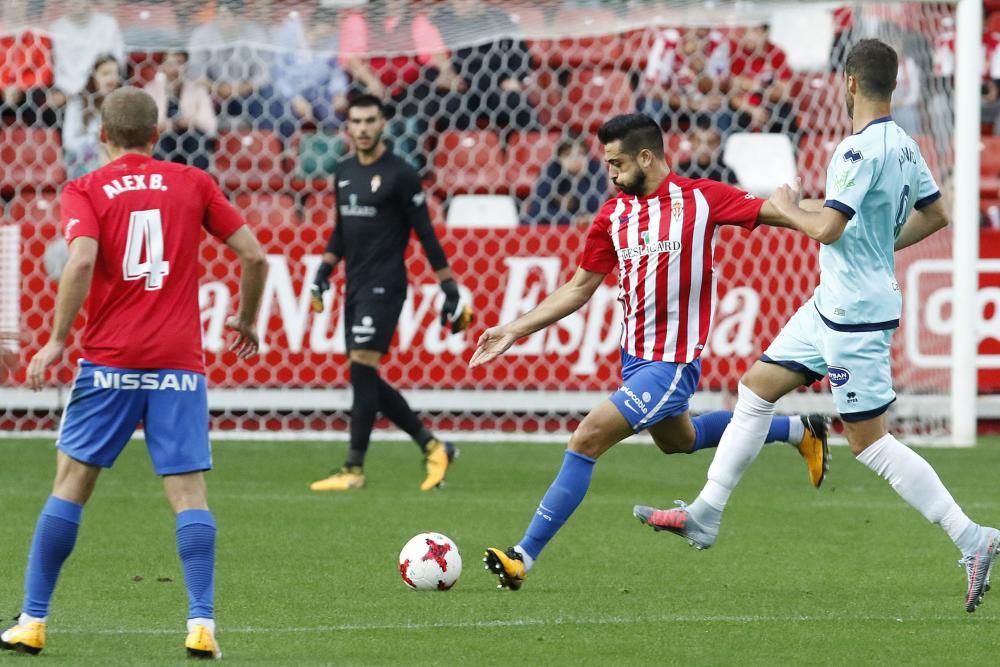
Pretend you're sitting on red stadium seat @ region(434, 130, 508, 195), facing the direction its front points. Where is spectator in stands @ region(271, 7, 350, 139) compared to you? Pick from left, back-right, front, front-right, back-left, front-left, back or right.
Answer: right

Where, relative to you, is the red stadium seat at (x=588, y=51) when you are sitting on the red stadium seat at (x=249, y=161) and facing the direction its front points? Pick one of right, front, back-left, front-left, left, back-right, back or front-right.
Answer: left

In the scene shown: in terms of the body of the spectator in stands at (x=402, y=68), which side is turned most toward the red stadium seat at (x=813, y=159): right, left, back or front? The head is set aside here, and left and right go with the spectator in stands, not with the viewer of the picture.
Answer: left

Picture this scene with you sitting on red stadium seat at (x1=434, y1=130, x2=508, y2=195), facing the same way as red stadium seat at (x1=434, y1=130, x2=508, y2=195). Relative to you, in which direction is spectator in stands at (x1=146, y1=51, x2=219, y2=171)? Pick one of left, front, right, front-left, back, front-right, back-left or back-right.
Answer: right

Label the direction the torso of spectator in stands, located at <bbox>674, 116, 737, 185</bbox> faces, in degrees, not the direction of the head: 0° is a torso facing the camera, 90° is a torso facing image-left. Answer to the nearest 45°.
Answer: approximately 0°

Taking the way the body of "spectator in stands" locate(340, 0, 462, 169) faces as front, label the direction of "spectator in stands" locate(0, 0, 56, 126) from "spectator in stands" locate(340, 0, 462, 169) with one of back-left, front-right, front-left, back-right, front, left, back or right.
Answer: right

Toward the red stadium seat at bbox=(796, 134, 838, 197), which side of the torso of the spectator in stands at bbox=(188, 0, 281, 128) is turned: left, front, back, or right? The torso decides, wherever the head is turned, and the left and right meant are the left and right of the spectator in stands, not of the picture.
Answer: left

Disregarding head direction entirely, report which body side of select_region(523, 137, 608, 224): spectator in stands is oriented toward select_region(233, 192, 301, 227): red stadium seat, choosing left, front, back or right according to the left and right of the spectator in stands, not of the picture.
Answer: right

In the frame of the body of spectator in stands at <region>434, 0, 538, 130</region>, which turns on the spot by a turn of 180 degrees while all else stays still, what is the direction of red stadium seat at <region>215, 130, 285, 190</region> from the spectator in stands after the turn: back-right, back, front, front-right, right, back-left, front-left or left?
left

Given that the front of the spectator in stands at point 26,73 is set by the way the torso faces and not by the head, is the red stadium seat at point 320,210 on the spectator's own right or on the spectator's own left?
on the spectator's own left
